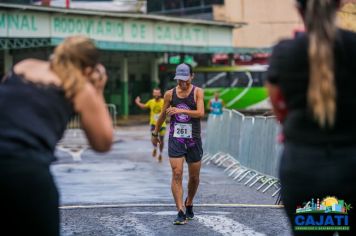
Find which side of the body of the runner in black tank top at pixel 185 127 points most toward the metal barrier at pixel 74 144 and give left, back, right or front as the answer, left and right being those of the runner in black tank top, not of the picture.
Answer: back

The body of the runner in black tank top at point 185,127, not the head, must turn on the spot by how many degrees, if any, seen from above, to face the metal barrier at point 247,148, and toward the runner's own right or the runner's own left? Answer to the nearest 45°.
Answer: approximately 180°

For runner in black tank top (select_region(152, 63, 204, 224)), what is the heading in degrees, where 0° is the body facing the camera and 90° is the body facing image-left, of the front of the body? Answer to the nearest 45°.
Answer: approximately 0°
